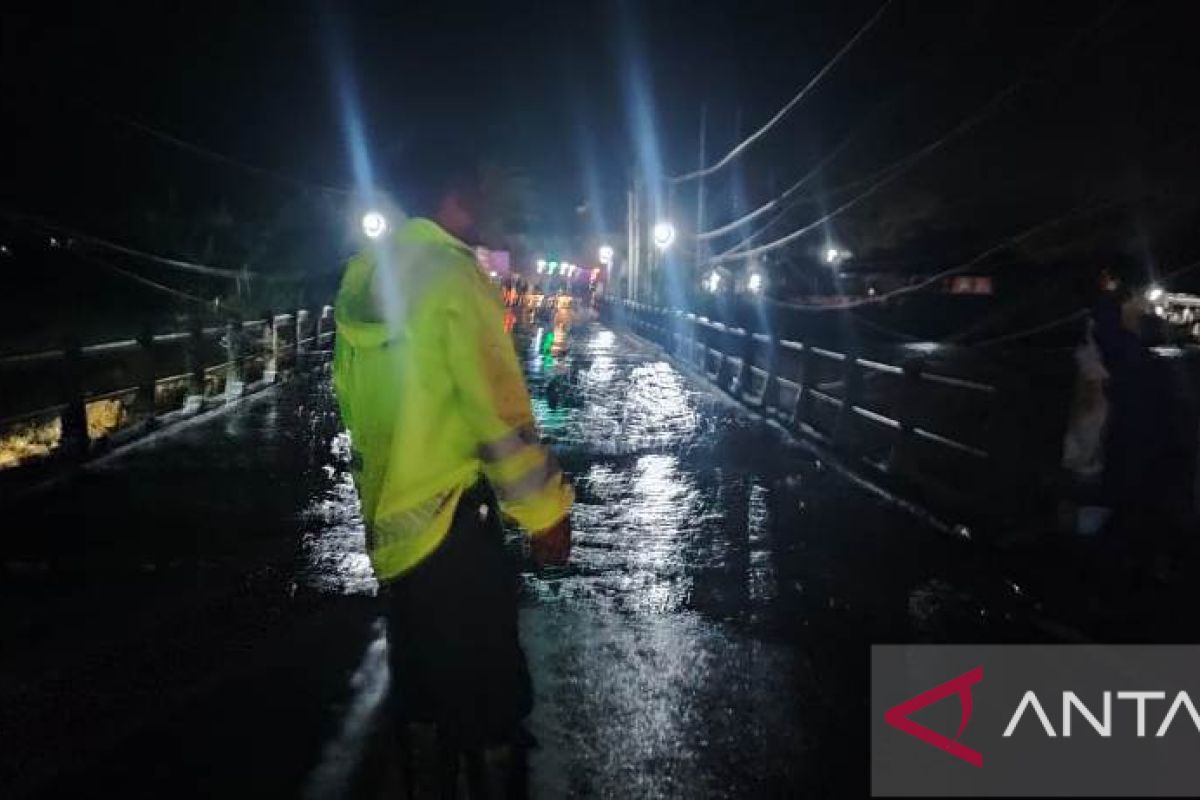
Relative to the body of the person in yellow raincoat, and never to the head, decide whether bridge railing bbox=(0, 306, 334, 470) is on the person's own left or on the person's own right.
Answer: on the person's own left

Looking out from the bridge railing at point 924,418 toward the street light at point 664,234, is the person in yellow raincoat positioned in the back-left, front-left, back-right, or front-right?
back-left

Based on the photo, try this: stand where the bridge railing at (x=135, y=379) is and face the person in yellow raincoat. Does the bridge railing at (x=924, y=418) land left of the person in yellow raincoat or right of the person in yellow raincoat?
left

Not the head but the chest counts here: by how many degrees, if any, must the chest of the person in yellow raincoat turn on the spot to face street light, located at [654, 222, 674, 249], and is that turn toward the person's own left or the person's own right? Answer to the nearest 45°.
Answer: approximately 45° to the person's own left

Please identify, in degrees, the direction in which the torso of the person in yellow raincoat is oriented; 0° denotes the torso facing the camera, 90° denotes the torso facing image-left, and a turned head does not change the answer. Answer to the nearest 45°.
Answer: approximately 225°
